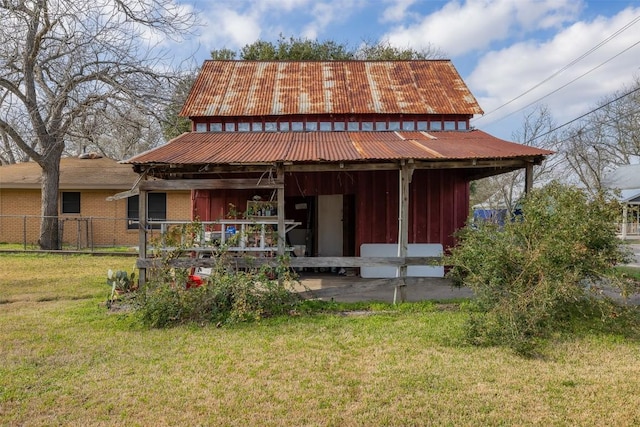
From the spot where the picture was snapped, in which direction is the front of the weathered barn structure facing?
facing the viewer

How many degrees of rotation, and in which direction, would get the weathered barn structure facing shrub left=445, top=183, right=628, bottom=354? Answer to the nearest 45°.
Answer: approximately 45° to its left

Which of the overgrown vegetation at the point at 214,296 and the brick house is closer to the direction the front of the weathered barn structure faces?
the overgrown vegetation

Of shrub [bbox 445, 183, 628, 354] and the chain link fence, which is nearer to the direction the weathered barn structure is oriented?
the shrub

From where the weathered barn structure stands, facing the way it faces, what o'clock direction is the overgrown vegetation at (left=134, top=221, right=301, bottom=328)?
The overgrown vegetation is roughly at 1 o'clock from the weathered barn structure.

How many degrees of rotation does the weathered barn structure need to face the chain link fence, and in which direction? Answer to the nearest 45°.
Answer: approximately 135° to its right

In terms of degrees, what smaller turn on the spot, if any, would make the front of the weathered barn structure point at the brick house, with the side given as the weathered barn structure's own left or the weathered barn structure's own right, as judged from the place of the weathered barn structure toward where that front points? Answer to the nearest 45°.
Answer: approximately 135° to the weathered barn structure's own right
